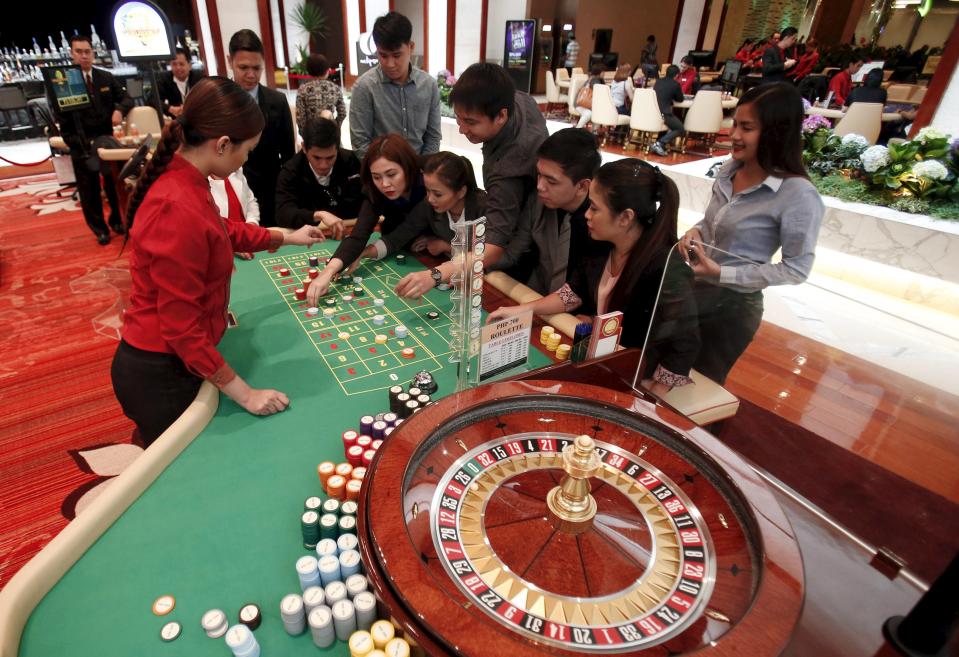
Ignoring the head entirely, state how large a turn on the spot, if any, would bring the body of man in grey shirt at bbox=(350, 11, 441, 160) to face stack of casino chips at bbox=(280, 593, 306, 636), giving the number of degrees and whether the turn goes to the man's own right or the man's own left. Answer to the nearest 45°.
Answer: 0° — they already face it

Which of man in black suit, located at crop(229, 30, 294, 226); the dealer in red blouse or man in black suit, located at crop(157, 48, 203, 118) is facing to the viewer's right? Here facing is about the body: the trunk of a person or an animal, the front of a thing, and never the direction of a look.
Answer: the dealer in red blouse

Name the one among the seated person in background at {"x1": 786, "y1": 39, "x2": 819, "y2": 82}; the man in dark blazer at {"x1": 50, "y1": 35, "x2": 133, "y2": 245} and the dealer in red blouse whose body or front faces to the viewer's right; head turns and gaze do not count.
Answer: the dealer in red blouse

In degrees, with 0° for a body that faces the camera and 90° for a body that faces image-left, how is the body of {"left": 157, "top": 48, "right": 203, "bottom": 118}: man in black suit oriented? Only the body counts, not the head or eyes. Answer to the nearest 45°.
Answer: approximately 0°

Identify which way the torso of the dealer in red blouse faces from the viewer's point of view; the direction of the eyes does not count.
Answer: to the viewer's right

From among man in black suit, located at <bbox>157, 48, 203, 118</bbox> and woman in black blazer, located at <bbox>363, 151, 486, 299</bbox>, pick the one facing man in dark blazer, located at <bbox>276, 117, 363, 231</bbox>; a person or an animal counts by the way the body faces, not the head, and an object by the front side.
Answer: the man in black suit

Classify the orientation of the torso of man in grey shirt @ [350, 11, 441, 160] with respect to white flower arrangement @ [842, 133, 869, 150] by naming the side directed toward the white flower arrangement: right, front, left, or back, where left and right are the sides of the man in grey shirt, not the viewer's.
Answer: left

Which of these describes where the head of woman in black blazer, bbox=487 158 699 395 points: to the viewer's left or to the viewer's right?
to the viewer's left
